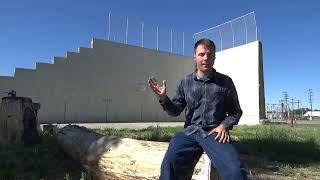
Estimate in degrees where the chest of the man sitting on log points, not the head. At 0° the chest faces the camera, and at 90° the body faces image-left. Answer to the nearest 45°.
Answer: approximately 0°

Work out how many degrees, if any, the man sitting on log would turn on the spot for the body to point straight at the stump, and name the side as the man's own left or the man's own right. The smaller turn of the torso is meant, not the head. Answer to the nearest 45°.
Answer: approximately 135° to the man's own right

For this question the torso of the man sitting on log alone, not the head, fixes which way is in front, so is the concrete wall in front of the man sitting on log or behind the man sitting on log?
behind
